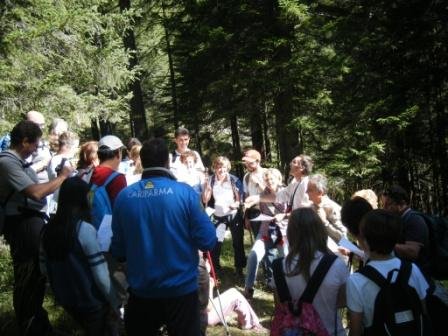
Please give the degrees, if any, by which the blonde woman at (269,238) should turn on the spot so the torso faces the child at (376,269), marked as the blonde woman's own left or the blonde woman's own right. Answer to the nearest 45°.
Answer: approximately 45° to the blonde woman's own left

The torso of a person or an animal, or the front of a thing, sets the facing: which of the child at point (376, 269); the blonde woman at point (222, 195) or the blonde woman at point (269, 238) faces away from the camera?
the child

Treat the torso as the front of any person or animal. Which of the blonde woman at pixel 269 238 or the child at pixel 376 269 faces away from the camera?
the child

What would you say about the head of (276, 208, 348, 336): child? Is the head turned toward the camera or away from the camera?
away from the camera

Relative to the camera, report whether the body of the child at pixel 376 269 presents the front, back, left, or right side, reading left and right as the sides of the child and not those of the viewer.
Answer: back

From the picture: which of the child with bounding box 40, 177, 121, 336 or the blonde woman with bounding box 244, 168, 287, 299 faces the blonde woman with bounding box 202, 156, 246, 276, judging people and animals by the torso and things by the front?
the child

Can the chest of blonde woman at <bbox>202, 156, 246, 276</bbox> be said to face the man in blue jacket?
yes

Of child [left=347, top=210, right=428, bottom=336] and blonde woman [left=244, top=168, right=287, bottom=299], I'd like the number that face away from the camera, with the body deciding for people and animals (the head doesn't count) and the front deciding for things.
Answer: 1

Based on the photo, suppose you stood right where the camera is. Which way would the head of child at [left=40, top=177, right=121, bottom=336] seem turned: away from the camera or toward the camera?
away from the camera

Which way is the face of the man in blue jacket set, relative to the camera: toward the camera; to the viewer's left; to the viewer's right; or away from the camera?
away from the camera

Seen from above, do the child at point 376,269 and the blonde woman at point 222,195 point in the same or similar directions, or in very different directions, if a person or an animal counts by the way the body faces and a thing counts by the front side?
very different directions

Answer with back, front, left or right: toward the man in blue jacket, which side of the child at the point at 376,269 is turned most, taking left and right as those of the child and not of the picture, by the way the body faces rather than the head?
left
